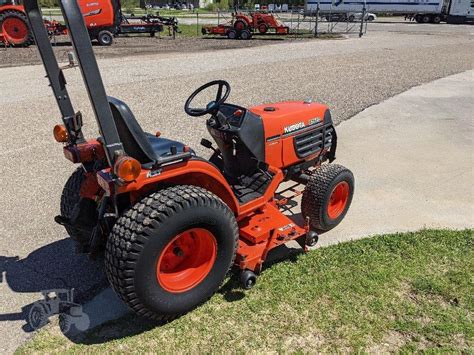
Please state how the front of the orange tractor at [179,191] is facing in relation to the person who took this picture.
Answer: facing away from the viewer and to the right of the viewer

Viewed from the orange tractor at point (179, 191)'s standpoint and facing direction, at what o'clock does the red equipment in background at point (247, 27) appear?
The red equipment in background is roughly at 11 o'clock from the orange tractor.

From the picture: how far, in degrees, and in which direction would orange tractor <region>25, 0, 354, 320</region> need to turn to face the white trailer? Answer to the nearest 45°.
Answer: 0° — it already faces it

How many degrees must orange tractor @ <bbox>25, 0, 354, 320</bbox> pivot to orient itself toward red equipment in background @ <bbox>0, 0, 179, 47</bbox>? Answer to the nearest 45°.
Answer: approximately 45° to its left
